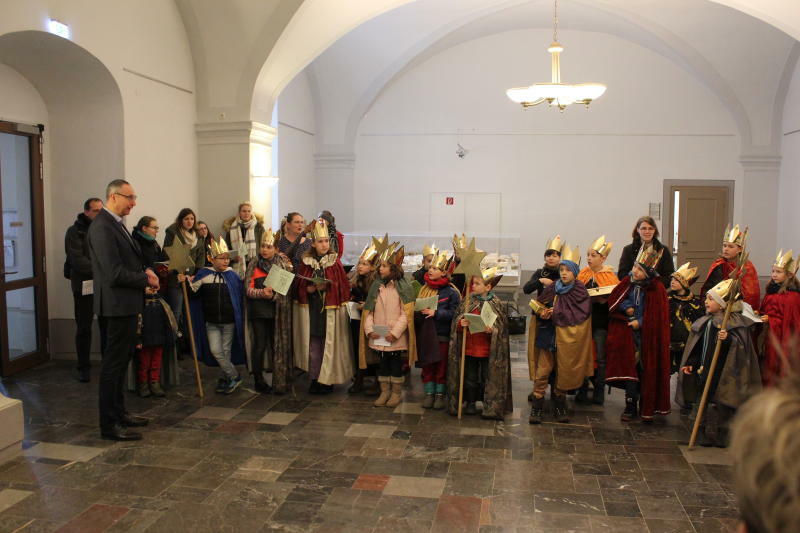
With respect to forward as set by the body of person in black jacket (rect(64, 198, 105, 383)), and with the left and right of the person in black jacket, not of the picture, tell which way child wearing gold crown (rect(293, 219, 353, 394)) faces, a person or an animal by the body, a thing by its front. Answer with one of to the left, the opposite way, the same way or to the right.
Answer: to the right

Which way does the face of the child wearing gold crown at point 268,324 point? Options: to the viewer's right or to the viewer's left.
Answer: to the viewer's left

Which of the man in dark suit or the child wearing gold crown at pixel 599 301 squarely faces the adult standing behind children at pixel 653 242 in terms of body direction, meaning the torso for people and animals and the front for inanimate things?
the man in dark suit

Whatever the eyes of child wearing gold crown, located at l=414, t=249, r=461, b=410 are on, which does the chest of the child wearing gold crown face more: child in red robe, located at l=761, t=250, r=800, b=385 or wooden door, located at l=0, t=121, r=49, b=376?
the wooden door

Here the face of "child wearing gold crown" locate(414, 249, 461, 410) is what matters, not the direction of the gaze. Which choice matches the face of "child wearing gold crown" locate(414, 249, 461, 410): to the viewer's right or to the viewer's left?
to the viewer's left

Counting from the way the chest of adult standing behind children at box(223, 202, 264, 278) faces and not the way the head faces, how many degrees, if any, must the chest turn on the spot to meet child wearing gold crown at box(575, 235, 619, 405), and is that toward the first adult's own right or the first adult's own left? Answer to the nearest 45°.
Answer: approximately 45° to the first adult's own left

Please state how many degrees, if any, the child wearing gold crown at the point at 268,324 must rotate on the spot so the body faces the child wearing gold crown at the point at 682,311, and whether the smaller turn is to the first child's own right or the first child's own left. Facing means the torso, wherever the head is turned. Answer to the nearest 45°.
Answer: approximately 45° to the first child's own left

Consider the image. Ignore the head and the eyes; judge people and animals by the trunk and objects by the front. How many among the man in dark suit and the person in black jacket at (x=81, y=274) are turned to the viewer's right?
2

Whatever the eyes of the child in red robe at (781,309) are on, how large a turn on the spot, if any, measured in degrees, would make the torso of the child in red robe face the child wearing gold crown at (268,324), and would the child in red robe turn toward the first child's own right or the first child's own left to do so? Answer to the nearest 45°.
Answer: approximately 45° to the first child's own right

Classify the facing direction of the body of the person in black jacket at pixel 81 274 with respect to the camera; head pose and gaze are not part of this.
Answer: to the viewer's right

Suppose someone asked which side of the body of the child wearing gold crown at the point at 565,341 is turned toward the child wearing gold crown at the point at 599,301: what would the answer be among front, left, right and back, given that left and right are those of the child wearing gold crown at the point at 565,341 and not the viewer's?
back

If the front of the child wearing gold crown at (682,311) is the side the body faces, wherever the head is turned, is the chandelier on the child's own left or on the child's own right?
on the child's own right

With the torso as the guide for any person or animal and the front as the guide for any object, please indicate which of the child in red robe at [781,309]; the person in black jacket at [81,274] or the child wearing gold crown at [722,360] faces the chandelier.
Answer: the person in black jacket

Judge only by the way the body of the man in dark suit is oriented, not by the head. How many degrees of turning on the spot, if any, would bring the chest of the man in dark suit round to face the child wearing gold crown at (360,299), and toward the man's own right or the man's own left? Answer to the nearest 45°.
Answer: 0° — they already face them
